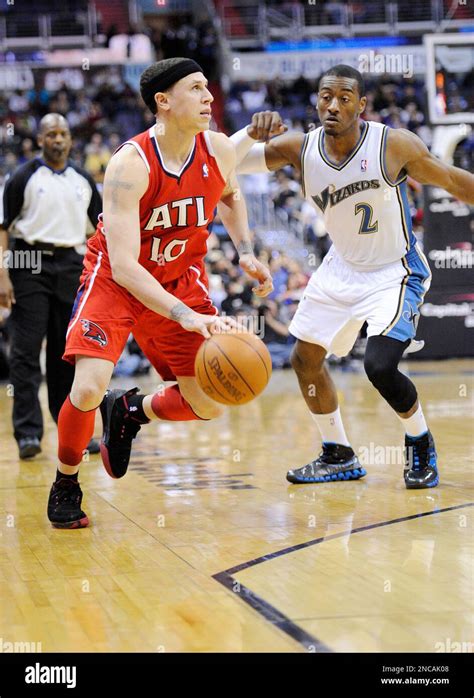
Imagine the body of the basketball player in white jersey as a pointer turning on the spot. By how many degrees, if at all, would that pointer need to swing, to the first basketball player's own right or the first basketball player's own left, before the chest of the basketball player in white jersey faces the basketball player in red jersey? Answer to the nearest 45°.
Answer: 0° — they already face them

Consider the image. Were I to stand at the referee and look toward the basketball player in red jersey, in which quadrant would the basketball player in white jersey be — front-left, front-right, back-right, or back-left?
front-left

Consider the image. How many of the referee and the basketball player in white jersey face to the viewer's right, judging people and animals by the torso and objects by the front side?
0

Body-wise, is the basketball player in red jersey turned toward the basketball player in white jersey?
no

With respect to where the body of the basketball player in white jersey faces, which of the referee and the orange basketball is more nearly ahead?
the orange basketball

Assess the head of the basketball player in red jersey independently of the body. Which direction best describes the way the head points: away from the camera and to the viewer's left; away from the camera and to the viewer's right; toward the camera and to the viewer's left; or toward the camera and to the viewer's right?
toward the camera and to the viewer's right

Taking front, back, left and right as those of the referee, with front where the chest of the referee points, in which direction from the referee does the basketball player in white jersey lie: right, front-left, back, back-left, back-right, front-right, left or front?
front-left

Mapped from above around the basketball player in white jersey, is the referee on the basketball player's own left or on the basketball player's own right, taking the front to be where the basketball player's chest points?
on the basketball player's own right

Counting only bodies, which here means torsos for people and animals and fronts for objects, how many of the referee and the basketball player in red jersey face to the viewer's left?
0

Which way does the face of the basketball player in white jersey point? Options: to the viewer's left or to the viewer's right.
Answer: to the viewer's left

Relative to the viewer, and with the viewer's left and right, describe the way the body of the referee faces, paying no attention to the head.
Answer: facing the viewer

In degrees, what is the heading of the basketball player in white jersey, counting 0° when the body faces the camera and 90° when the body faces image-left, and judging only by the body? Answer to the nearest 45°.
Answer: approximately 45°
